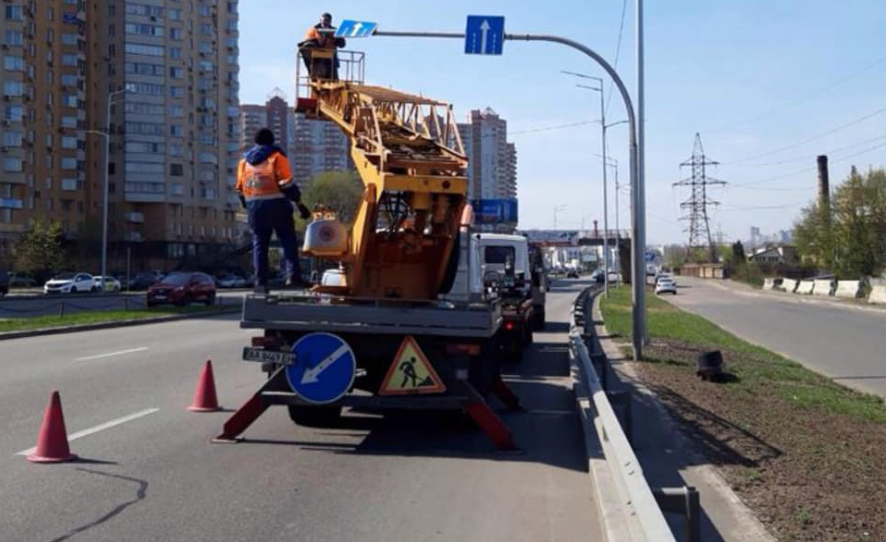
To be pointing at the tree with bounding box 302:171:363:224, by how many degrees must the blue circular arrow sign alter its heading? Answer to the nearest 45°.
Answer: approximately 180°

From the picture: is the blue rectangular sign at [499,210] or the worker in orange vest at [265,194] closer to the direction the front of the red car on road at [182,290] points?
the worker in orange vest

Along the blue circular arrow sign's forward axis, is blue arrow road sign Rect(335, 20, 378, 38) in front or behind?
behind

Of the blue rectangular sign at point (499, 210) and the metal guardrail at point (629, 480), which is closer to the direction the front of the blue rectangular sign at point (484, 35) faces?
the metal guardrail

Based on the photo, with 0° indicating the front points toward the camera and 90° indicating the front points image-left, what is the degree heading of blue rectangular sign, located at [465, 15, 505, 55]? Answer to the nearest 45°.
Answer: approximately 0°

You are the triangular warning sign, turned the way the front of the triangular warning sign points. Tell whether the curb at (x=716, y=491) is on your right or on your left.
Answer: on your left

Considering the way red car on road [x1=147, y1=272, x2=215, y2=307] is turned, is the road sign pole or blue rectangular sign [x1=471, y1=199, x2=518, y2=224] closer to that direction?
the road sign pole

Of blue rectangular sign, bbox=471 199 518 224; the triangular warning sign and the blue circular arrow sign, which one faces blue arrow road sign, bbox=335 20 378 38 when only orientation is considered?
the blue rectangular sign

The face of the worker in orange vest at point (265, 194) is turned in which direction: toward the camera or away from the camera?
away from the camera
